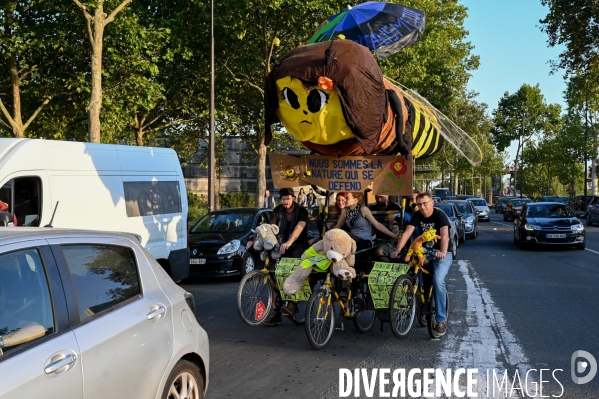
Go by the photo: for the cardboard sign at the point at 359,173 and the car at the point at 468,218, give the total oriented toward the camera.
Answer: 2

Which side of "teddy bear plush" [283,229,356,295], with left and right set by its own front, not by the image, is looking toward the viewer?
front

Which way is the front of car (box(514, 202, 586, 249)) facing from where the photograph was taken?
facing the viewer

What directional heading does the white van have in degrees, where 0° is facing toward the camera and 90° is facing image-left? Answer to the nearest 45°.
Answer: approximately 45°

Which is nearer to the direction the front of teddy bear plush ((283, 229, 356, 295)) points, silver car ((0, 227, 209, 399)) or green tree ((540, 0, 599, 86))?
the silver car

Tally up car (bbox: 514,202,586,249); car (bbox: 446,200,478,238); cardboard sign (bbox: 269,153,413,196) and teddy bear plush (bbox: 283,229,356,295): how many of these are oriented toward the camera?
4

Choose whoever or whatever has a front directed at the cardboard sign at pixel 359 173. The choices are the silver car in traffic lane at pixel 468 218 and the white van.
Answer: the silver car in traffic lane

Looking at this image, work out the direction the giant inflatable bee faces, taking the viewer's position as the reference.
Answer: facing the viewer and to the left of the viewer

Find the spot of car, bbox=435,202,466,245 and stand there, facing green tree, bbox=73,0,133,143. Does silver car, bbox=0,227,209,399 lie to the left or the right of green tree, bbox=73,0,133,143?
left

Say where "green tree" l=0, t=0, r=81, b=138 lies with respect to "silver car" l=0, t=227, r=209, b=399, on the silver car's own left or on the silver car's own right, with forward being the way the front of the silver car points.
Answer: on the silver car's own right
